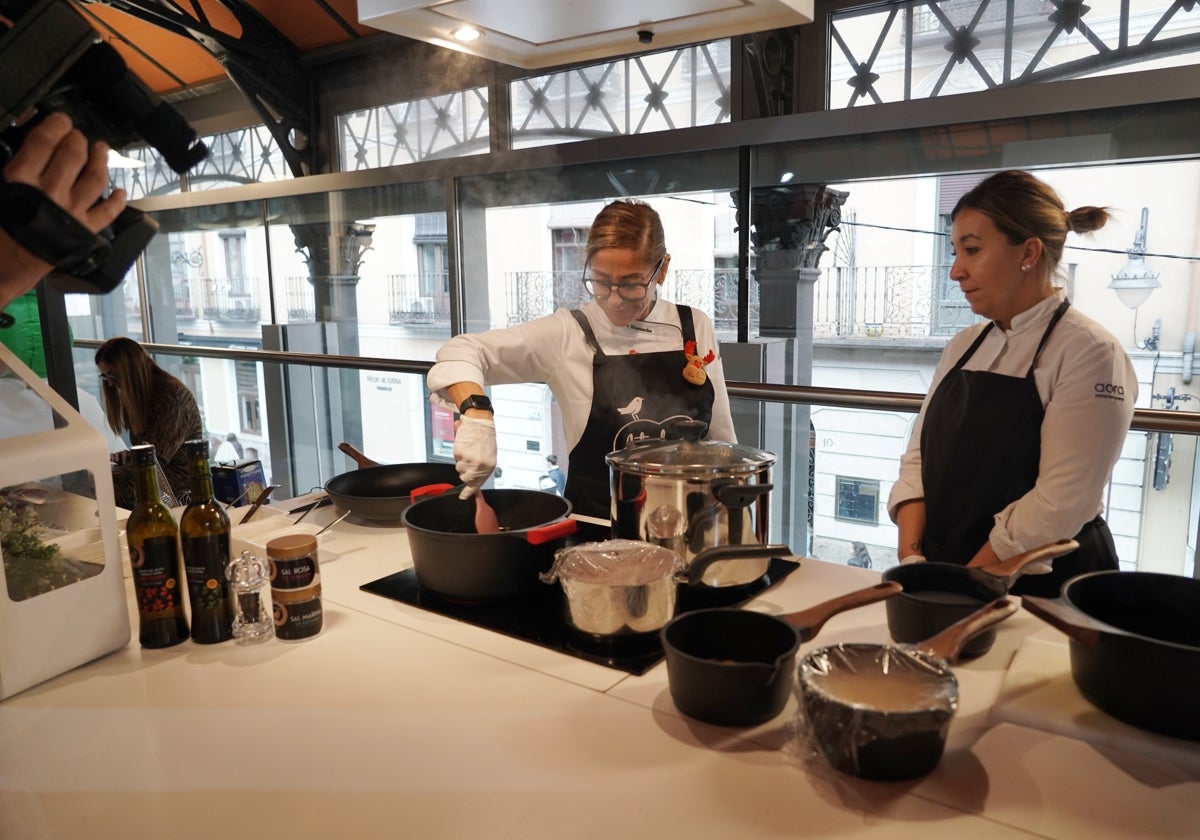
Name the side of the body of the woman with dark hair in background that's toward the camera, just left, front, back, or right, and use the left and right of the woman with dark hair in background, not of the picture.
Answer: left

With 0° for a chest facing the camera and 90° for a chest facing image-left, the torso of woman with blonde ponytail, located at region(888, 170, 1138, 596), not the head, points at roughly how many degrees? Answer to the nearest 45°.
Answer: approximately 45°

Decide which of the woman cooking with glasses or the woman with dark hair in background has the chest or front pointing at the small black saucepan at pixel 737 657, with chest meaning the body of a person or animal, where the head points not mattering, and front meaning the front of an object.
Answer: the woman cooking with glasses

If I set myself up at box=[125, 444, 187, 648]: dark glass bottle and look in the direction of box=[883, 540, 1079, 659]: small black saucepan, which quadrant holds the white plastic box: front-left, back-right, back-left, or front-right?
back-right

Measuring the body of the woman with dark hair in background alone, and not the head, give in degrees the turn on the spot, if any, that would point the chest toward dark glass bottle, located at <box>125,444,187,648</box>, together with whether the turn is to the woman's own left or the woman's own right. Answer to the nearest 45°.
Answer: approximately 90° to the woman's own left

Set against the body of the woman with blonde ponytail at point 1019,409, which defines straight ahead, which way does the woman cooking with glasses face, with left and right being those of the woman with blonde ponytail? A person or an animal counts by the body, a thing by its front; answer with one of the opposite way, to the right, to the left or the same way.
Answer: to the left

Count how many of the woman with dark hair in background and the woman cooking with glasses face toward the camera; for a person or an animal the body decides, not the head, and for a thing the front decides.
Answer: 1

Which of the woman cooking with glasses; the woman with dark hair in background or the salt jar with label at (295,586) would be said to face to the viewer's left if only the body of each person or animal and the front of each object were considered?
the woman with dark hair in background

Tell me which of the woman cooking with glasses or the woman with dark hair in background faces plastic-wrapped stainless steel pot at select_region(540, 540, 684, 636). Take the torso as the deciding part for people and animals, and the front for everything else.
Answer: the woman cooking with glasses

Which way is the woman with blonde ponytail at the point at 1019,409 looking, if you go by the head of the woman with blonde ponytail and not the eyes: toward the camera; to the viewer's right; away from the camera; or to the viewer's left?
to the viewer's left

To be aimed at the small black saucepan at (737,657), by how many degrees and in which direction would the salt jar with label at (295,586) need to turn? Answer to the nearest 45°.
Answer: approximately 45° to its left

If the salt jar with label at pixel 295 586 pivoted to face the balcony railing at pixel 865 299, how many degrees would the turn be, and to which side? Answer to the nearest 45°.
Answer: approximately 135° to its left

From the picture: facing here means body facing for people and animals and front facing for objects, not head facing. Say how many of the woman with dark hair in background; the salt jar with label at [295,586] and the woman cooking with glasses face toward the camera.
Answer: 2
